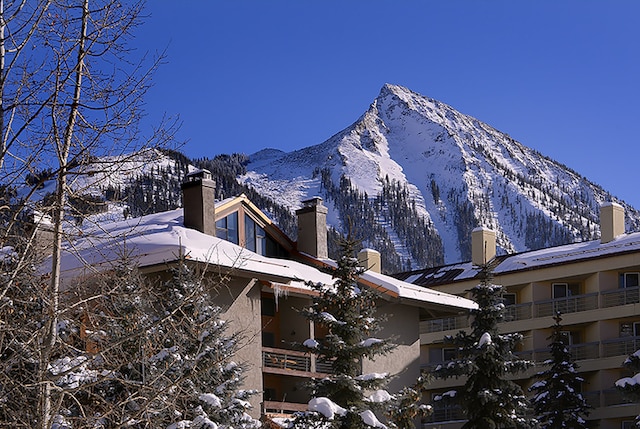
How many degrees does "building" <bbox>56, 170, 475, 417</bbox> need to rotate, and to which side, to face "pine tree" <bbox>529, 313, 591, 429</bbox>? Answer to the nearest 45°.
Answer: approximately 90° to its left

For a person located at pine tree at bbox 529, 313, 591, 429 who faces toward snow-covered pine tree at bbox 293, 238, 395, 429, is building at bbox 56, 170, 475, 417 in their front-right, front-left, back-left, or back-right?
front-right

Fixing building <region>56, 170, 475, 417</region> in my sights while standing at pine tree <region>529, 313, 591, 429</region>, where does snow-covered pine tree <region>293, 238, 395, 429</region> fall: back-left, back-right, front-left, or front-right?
front-left

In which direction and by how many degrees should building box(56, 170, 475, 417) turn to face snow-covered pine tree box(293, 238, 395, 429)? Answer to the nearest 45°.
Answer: approximately 45° to its right

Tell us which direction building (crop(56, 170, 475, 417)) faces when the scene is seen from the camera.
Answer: facing the viewer and to the right of the viewer

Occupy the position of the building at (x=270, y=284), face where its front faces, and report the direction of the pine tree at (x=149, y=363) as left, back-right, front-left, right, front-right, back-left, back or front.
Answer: front-right

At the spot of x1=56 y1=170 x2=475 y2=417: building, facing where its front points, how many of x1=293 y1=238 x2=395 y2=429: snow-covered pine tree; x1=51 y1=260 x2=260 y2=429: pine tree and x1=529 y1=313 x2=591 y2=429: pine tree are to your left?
1
